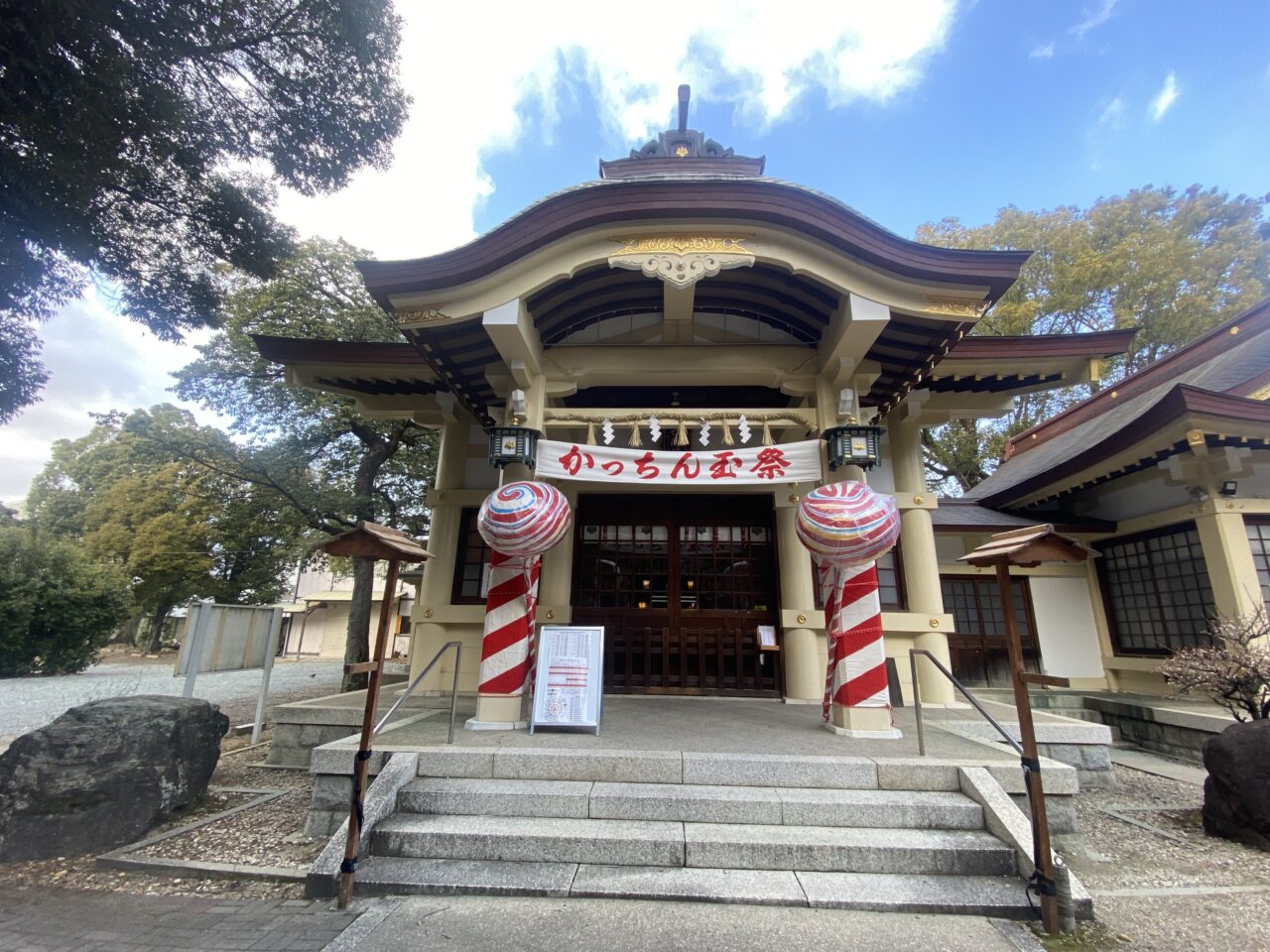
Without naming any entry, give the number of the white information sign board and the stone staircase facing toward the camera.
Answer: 2

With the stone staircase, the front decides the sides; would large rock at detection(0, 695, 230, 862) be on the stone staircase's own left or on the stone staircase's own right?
on the stone staircase's own right

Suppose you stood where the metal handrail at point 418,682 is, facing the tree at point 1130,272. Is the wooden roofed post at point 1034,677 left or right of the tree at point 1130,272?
right

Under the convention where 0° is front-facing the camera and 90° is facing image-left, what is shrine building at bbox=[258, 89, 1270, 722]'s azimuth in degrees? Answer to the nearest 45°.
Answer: approximately 0°

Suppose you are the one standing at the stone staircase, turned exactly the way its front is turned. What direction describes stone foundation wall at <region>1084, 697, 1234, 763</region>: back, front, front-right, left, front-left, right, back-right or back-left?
back-left

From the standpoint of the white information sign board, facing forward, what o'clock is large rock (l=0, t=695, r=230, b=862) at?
The large rock is roughly at 3 o'clock from the white information sign board.

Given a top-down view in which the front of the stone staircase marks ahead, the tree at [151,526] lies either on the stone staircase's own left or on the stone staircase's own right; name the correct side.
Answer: on the stone staircase's own right
